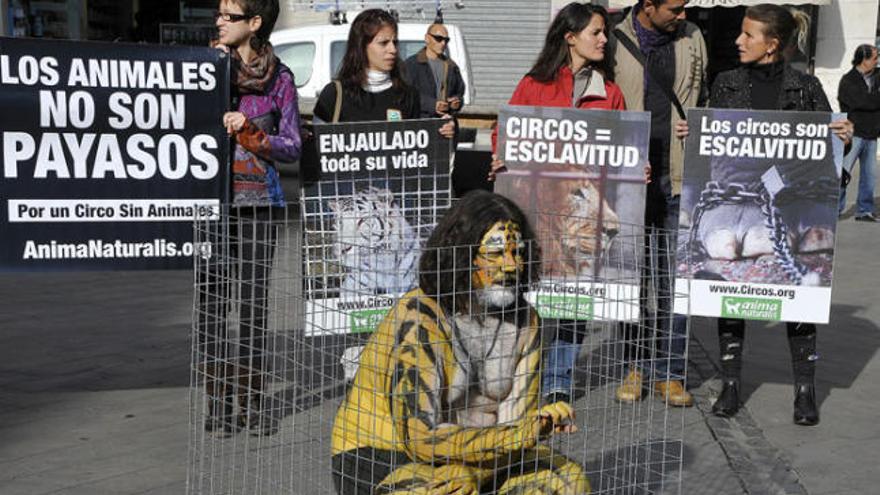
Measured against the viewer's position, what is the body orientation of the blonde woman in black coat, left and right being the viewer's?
facing the viewer

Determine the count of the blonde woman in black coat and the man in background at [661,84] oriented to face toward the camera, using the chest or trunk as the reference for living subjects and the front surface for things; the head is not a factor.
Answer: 2

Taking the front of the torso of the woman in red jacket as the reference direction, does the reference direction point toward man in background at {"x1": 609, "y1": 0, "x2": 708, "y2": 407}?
no

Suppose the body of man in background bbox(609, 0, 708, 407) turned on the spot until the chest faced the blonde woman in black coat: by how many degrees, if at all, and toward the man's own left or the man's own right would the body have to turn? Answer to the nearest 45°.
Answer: approximately 90° to the man's own left

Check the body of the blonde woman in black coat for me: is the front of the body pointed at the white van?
no

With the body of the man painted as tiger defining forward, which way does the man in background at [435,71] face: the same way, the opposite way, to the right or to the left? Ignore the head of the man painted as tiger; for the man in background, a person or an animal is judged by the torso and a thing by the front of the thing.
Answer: the same way

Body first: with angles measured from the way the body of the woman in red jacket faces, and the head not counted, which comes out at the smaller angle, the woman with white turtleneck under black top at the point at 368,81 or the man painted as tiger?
the man painted as tiger

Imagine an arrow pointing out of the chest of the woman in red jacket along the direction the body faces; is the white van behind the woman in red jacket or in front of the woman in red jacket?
behind

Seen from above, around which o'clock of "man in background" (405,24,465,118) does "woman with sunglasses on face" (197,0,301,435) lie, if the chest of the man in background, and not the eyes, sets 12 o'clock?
The woman with sunglasses on face is roughly at 2 o'clock from the man in background.

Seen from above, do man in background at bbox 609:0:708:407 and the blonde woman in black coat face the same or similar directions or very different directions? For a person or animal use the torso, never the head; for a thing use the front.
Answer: same or similar directions

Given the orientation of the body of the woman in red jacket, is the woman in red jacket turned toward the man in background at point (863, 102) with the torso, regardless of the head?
no
